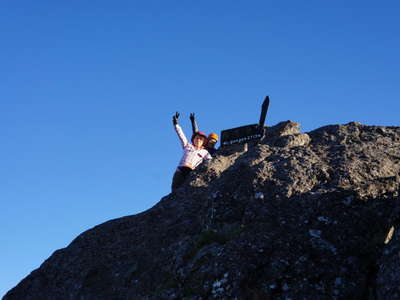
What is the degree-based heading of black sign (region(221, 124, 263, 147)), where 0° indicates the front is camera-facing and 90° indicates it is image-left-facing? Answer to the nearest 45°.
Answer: approximately 0°
